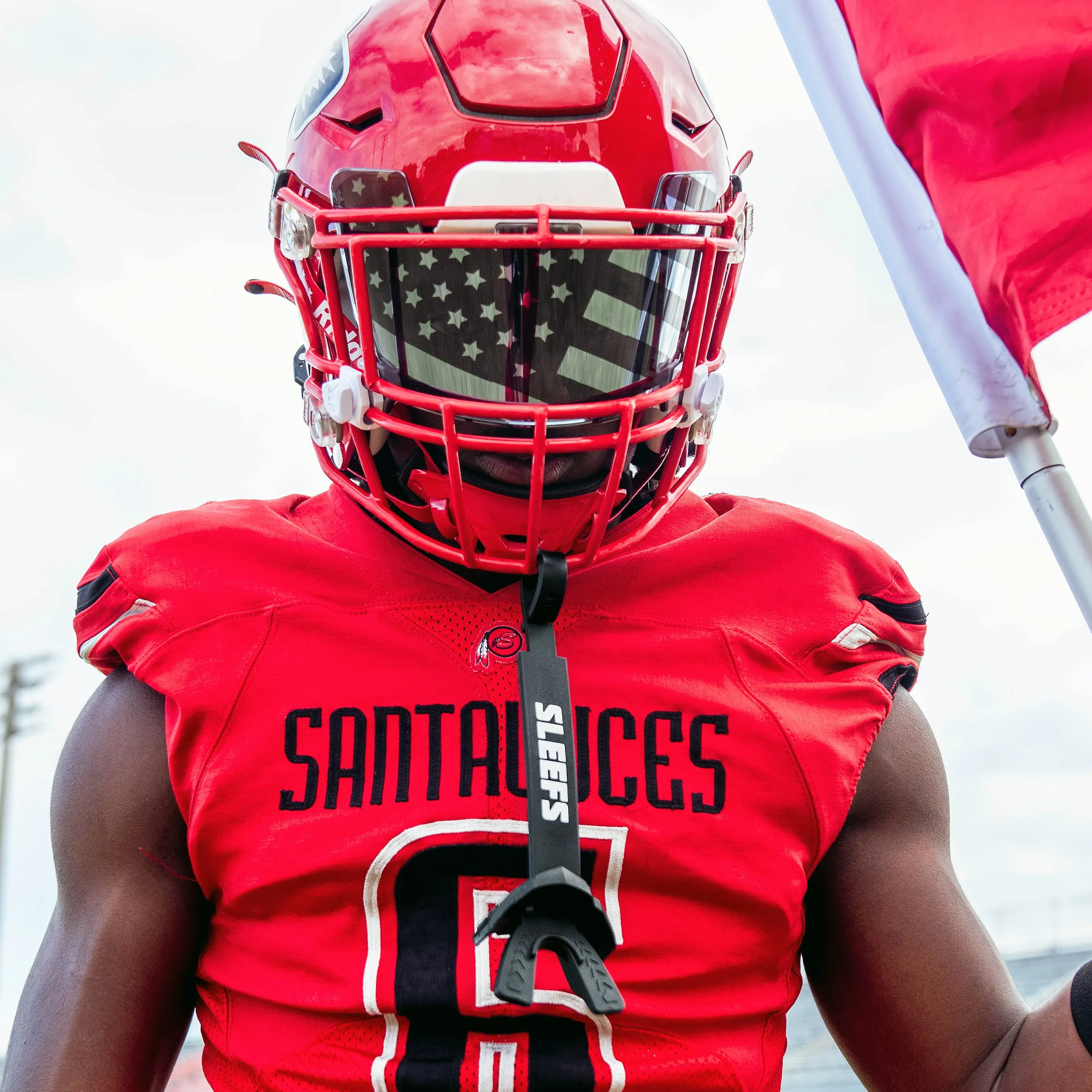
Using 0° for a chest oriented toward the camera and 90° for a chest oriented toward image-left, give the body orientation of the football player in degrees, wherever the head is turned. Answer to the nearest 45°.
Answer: approximately 0°
